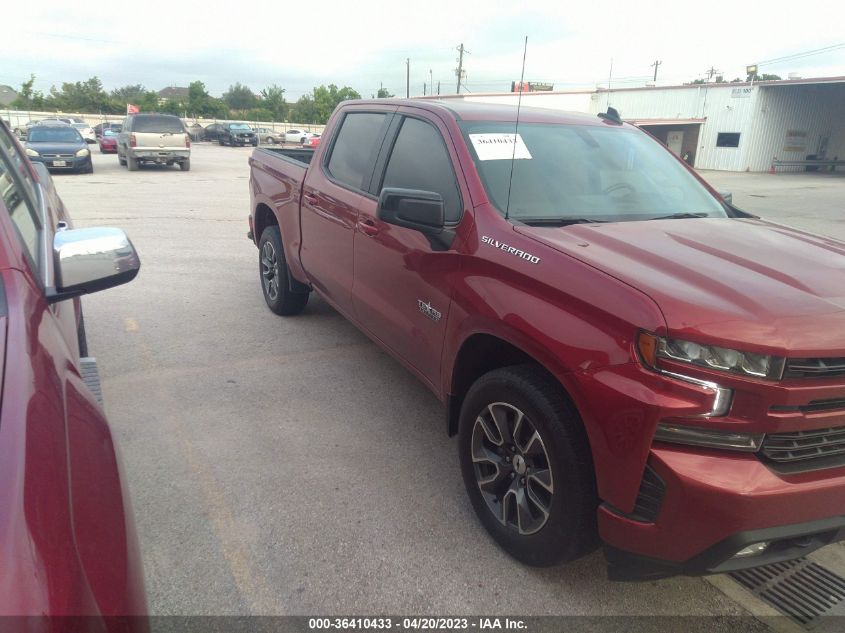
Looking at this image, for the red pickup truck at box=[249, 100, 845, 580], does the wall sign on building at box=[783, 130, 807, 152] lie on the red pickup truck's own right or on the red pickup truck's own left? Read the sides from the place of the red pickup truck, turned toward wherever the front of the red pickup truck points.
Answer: on the red pickup truck's own left

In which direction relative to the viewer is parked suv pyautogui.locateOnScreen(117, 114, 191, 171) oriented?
away from the camera

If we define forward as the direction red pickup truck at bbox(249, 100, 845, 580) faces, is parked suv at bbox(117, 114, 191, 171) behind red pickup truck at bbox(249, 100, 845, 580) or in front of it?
behind

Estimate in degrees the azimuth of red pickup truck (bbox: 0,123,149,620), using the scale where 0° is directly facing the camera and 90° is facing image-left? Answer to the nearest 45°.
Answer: approximately 0°

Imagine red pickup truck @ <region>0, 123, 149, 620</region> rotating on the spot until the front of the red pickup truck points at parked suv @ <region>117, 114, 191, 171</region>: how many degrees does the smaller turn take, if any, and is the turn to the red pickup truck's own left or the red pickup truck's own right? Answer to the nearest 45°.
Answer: approximately 180°

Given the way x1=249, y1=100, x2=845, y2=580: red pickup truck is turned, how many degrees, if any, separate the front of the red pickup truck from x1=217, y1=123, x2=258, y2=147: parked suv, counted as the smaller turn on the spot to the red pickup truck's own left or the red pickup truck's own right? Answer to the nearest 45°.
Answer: approximately 180°

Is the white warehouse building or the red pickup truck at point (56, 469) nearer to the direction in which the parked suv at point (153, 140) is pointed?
the white warehouse building

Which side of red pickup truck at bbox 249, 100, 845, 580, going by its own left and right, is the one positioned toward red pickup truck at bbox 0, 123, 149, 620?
right

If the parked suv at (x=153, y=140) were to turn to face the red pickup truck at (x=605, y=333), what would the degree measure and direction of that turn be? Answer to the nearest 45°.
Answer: approximately 180°
